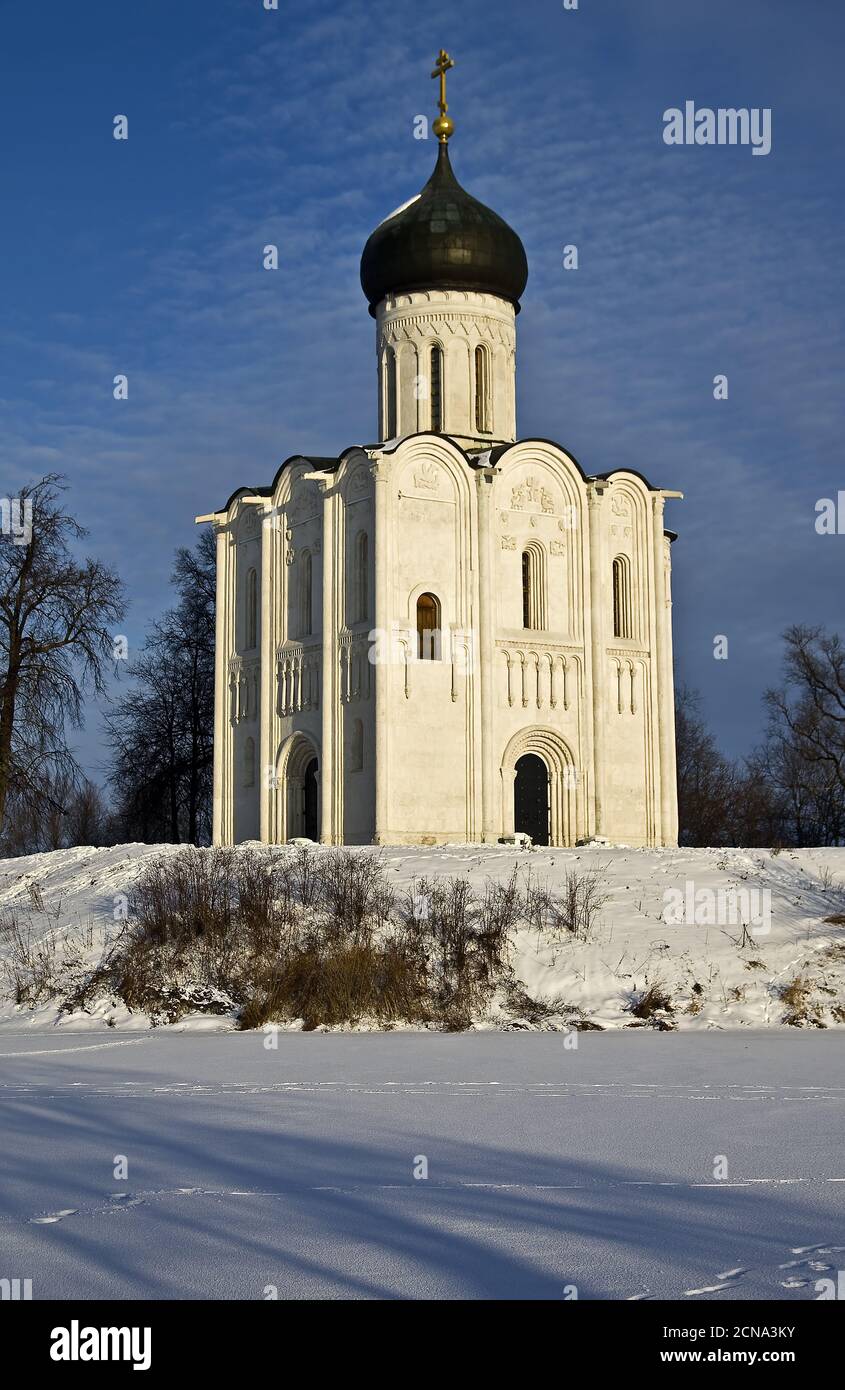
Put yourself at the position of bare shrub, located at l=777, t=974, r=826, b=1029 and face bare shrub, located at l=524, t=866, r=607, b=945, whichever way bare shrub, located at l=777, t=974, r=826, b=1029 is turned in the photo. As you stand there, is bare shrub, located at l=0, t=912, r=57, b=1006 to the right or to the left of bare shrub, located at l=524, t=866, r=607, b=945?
left

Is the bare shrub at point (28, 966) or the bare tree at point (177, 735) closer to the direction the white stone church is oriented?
the bare shrub

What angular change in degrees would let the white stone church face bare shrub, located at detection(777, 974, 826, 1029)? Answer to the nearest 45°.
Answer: approximately 45° to its left

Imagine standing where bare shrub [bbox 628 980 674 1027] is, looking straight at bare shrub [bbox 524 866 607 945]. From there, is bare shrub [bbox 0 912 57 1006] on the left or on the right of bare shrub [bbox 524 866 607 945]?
left
